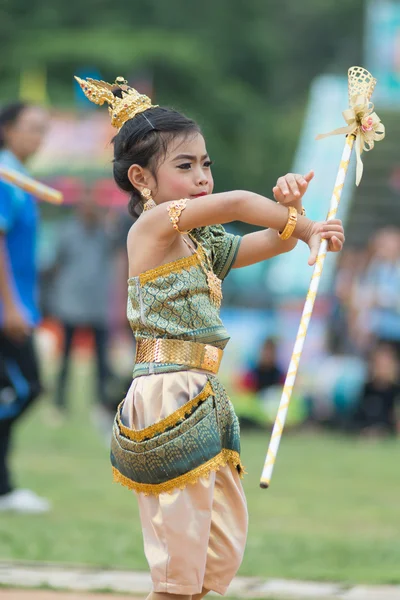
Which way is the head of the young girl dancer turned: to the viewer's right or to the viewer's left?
to the viewer's right

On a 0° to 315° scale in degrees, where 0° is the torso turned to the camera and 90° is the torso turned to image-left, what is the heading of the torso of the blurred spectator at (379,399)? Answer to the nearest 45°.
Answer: approximately 0°

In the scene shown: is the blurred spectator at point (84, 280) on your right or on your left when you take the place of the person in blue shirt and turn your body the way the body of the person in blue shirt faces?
on your left

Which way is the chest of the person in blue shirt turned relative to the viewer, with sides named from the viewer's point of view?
facing to the right of the viewer

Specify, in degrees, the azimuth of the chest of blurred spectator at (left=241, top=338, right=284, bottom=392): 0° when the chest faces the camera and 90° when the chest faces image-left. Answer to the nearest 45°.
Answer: approximately 0°

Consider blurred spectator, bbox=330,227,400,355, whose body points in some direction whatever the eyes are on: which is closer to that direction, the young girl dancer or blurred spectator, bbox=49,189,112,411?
the young girl dancer

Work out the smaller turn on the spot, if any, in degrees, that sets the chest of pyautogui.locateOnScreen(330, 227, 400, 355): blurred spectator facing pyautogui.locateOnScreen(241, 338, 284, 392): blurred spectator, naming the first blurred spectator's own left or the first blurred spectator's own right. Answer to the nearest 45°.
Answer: approximately 45° to the first blurred spectator's own right

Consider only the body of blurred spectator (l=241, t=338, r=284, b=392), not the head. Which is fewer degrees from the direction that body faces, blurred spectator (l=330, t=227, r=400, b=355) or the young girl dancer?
the young girl dancer

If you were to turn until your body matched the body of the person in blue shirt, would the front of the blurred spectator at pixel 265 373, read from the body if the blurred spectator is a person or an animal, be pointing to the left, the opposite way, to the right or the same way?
to the right
